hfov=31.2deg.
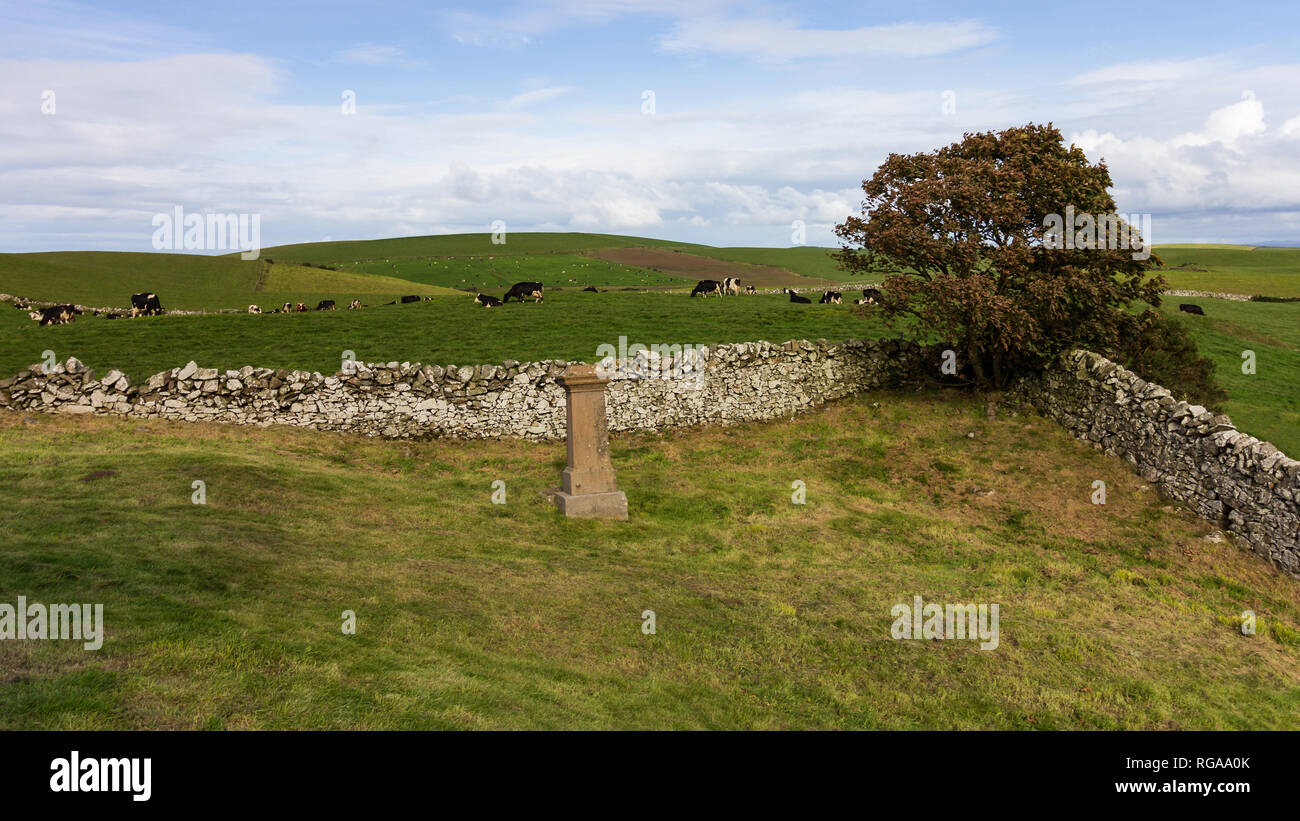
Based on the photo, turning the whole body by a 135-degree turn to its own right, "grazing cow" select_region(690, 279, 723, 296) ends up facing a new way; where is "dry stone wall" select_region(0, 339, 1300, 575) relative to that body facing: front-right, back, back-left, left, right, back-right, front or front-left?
back-right

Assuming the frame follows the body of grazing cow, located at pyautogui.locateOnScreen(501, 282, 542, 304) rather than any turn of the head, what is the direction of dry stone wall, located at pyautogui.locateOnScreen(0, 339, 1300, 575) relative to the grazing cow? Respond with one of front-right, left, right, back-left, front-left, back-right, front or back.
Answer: left

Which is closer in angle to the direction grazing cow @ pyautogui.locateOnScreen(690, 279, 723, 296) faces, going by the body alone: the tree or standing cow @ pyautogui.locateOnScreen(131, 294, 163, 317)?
the standing cow

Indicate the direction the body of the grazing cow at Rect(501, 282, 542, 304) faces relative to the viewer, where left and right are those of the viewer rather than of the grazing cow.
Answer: facing to the left of the viewer

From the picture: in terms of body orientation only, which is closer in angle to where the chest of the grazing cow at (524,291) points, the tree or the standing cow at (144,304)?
the standing cow

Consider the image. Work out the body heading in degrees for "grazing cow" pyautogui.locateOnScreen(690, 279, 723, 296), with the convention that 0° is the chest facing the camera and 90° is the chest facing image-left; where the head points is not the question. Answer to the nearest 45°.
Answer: approximately 90°

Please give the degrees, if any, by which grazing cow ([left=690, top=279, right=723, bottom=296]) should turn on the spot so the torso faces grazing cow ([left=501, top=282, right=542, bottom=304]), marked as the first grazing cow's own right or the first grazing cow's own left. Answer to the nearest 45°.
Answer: approximately 45° to the first grazing cow's own left

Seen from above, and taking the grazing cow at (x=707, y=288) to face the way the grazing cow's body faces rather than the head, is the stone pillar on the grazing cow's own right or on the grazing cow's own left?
on the grazing cow's own left

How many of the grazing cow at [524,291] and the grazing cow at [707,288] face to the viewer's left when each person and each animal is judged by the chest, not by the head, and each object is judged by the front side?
2
